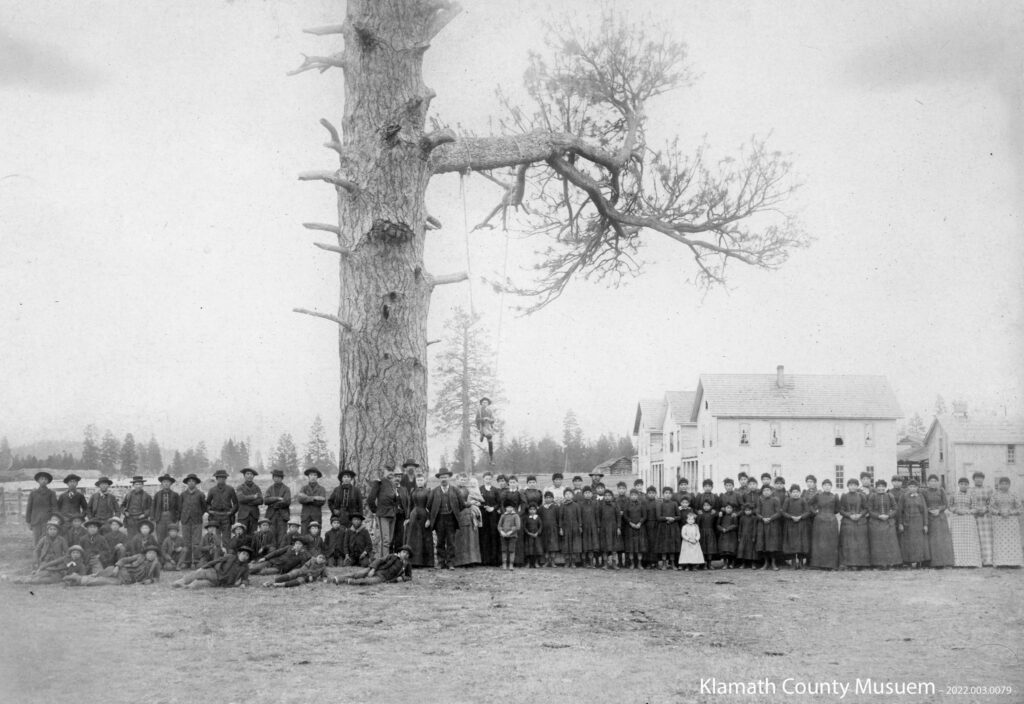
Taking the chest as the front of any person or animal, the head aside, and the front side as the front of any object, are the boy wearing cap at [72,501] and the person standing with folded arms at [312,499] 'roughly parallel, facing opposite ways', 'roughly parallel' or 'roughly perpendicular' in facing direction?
roughly parallel

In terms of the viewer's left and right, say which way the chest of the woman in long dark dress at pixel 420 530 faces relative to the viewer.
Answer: facing the viewer

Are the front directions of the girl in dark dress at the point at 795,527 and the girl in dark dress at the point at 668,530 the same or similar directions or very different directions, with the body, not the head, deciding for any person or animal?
same or similar directions

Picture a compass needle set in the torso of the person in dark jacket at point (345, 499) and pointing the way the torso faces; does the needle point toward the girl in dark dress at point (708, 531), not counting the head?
no

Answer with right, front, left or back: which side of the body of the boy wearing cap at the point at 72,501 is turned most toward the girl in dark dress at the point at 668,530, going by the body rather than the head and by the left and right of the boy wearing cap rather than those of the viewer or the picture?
left

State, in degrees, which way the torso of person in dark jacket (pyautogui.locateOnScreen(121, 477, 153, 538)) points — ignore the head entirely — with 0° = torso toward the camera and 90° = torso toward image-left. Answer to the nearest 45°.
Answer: approximately 0°

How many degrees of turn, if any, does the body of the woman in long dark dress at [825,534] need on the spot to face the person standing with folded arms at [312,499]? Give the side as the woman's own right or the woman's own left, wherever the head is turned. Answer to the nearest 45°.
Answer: approximately 45° to the woman's own right

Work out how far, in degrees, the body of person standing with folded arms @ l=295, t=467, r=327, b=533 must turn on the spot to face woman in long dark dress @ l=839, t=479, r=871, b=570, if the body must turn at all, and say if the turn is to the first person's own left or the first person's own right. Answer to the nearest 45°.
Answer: approximately 90° to the first person's own left

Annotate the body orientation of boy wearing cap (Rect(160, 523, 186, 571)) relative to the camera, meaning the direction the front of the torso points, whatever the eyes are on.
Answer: toward the camera

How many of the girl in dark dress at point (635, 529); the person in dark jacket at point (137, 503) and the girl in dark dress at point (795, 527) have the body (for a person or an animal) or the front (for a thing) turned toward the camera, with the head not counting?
3

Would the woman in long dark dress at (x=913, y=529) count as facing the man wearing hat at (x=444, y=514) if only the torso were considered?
no

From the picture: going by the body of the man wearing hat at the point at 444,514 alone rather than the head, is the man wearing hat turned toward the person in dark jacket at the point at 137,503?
no

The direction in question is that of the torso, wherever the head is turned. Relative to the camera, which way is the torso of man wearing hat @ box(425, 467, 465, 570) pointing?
toward the camera

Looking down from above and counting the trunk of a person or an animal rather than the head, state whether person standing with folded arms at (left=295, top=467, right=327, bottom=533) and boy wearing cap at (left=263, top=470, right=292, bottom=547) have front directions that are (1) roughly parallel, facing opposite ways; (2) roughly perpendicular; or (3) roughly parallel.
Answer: roughly parallel

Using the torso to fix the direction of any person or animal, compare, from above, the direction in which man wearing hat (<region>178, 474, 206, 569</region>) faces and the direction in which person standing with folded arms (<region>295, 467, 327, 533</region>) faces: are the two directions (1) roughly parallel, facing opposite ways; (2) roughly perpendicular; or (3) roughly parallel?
roughly parallel

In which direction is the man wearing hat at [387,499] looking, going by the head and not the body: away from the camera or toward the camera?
toward the camera

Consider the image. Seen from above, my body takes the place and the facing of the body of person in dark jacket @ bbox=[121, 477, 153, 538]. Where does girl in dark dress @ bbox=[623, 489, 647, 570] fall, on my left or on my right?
on my left
